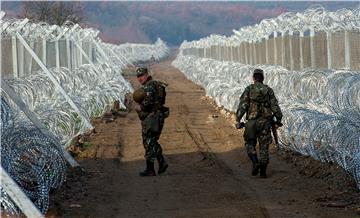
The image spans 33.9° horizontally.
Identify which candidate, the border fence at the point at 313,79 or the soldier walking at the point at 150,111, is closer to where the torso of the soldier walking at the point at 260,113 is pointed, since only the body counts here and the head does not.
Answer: the border fence

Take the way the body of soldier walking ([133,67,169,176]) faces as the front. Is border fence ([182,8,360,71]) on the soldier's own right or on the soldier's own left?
on the soldier's own right

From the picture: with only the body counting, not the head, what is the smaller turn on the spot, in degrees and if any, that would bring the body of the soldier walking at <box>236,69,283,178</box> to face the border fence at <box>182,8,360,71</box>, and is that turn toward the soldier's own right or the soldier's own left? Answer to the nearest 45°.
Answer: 0° — they already face it

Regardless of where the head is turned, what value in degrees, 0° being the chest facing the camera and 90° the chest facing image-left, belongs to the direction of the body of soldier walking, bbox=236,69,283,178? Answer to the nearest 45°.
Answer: approximately 180°

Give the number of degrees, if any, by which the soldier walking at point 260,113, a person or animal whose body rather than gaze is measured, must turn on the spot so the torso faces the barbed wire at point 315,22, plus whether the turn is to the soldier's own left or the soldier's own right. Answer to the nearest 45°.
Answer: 0° — they already face it
